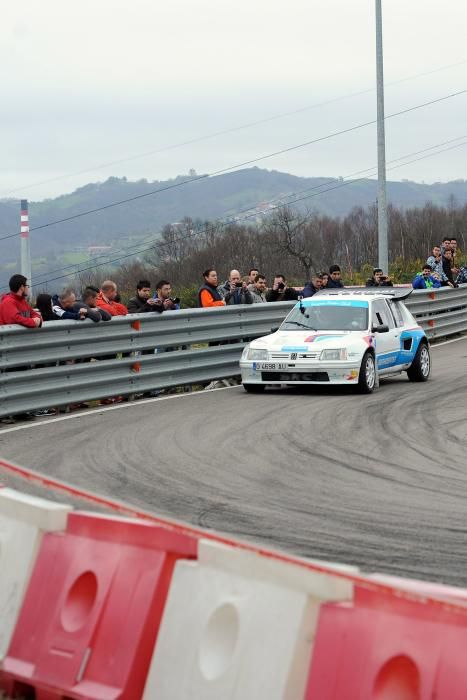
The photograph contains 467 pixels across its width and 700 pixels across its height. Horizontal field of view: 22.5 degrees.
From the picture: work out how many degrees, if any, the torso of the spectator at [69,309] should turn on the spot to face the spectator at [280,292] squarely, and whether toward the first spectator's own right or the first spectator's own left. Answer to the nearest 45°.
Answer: approximately 90° to the first spectator's own left

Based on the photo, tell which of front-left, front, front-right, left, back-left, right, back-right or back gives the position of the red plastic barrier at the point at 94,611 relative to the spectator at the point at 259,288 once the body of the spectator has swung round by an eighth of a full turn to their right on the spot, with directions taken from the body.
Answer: front

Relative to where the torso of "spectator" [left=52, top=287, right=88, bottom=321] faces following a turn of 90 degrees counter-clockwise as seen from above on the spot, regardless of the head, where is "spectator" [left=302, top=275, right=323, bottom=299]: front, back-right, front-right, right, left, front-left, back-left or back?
front

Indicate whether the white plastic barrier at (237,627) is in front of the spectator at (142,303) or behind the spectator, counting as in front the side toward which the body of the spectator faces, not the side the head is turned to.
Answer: in front

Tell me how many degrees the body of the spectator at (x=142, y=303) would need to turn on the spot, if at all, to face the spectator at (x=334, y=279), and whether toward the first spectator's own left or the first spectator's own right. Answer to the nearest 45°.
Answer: approximately 90° to the first spectator's own left

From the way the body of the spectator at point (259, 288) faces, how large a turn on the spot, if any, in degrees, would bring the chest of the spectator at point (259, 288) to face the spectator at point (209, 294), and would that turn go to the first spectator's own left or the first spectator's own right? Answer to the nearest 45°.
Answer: approximately 90° to the first spectator's own right

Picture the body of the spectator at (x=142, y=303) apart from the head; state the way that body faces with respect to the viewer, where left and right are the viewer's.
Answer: facing the viewer and to the right of the viewer

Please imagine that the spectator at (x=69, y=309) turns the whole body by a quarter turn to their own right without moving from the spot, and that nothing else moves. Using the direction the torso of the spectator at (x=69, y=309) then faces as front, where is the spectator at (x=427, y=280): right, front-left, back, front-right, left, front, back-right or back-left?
back

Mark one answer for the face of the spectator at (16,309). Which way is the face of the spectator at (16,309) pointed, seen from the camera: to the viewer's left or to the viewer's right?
to the viewer's right

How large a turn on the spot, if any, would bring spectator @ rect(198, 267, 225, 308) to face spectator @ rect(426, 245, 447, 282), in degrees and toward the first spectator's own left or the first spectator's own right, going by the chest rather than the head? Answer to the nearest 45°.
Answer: approximately 90° to the first spectator's own left

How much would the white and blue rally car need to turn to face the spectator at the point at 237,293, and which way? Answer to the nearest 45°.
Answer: approximately 90° to its right

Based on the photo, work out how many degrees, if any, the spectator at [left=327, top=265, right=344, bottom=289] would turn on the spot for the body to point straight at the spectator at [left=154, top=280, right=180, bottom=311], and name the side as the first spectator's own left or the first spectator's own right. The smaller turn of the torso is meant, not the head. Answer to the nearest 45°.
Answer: approximately 45° to the first spectator's own right

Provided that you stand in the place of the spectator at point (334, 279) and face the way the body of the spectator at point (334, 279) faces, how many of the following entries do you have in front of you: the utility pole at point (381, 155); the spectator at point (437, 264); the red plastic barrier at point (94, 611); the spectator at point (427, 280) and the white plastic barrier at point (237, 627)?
2

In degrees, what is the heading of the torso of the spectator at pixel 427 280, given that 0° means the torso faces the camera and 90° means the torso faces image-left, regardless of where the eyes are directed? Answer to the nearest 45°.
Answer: approximately 0°
